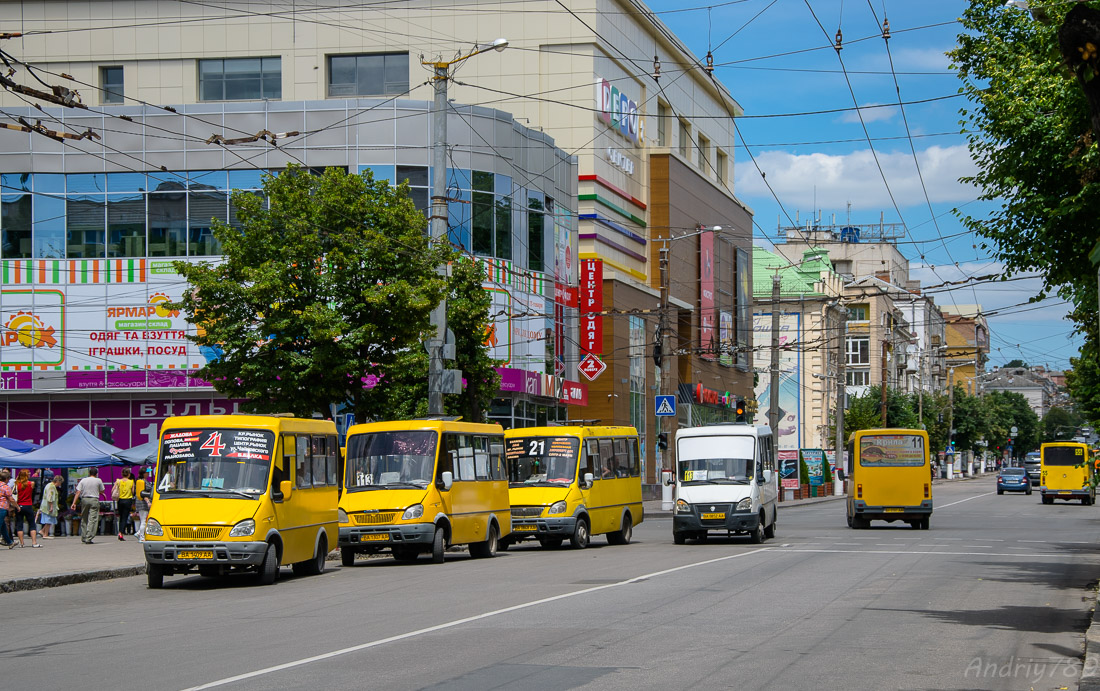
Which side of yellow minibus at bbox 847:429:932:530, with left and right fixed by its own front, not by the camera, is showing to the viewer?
back

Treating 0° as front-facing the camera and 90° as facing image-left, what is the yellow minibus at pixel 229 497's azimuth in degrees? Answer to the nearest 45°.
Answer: approximately 45°

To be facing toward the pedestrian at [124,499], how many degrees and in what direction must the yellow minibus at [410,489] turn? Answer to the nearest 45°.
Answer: approximately 90° to its right

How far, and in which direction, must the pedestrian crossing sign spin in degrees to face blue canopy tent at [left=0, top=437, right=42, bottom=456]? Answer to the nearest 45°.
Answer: approximately 45° to its right
